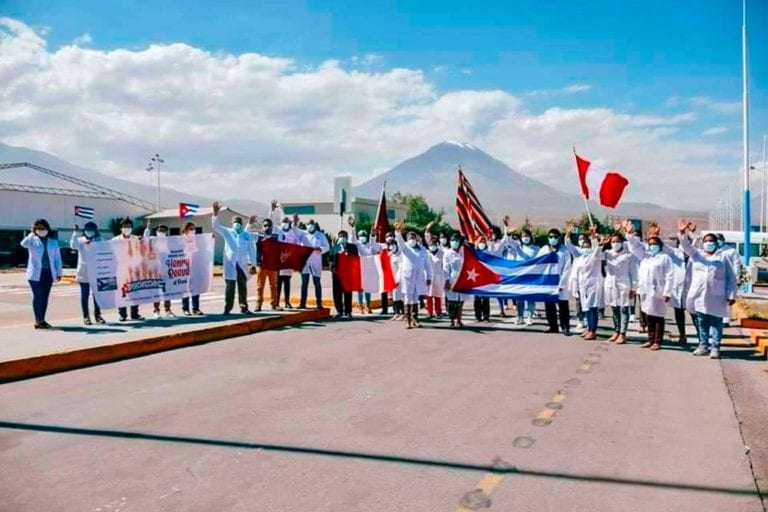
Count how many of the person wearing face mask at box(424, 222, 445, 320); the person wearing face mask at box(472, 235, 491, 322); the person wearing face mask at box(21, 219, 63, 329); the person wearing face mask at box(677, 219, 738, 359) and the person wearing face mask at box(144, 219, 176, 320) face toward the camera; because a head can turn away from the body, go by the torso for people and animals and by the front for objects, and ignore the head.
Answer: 5

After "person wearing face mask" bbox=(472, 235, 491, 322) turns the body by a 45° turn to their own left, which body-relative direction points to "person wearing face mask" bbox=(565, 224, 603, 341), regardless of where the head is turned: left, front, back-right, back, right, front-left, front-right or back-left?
front

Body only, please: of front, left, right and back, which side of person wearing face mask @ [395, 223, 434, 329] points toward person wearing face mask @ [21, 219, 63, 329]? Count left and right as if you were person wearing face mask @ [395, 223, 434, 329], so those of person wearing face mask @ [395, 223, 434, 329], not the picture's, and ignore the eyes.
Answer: right

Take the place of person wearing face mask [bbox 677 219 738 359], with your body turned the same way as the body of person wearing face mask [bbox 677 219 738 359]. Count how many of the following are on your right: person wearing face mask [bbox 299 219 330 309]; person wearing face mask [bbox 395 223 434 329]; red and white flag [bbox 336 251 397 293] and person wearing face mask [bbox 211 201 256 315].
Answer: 4

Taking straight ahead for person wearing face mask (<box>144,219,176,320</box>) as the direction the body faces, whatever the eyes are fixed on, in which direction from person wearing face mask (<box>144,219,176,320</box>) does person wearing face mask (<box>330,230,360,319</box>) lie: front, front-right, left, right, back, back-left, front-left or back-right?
left

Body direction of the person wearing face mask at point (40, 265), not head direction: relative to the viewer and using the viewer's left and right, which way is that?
facing the viewer

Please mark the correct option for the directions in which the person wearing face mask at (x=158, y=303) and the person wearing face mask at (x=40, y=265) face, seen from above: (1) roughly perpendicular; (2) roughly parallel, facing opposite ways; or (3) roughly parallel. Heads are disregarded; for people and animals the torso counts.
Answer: roughly parallel

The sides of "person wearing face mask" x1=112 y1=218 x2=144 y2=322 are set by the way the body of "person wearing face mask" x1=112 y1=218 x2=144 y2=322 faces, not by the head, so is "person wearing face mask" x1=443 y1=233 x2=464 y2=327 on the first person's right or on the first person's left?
on the first person's left

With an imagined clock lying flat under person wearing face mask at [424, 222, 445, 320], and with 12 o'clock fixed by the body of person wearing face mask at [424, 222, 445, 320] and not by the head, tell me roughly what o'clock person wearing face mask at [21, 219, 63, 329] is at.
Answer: person wearing face mask at [21, 219, 63, 329] is roughly at 2 o'clock from person wearing face mask at [424, 222, 445, 320].

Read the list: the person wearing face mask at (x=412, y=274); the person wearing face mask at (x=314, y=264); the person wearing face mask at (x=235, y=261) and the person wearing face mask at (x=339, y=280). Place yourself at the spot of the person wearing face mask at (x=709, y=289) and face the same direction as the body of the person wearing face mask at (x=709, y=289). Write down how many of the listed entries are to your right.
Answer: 4

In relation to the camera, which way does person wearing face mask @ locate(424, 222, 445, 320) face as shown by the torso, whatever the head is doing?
toward the camera

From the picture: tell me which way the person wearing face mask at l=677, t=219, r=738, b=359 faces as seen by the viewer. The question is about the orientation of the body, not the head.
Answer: toward the camera

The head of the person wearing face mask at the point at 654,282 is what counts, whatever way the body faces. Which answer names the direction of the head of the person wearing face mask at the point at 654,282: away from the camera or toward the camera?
toward the camera
